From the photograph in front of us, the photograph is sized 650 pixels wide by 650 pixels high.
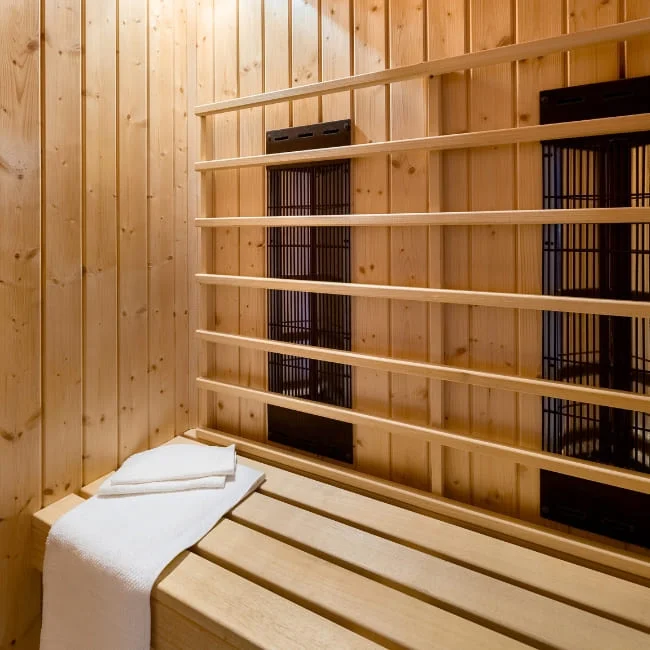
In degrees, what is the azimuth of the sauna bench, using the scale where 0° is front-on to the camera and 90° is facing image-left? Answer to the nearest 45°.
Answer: approximately 45°

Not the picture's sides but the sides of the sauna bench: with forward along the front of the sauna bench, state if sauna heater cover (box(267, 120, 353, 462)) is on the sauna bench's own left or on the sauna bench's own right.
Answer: on the sauna bench's own right
